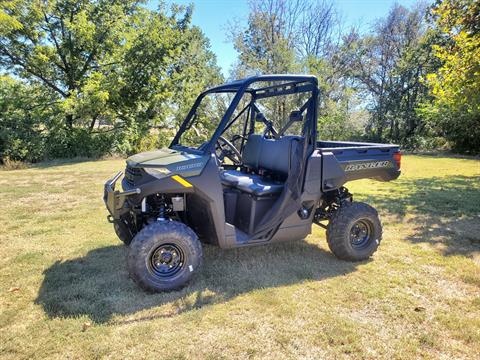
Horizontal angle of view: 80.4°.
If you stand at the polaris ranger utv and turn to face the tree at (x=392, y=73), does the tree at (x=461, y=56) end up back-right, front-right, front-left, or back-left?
front-right

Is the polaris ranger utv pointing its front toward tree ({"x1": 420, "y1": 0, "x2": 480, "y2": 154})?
no

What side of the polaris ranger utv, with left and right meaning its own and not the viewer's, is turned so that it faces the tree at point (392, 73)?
back

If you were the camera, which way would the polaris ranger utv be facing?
facing the viewer and to the left of the viewer
